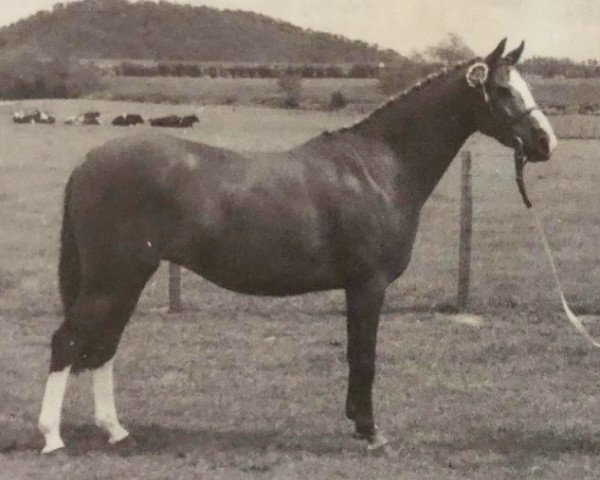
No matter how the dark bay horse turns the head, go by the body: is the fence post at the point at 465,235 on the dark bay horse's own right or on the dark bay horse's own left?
on the dark bay horse's own left

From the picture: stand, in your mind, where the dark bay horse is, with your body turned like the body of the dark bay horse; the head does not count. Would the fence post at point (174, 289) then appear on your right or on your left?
on your left

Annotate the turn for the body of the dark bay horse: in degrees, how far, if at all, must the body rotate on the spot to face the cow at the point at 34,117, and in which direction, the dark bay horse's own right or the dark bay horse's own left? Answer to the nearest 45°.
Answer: approximately 135° to the dark bay horse's own left

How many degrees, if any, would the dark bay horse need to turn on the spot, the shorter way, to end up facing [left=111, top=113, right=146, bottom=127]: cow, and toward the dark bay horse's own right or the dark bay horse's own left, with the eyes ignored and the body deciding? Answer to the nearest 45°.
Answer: approximately 135° to the dark bay horse's own left

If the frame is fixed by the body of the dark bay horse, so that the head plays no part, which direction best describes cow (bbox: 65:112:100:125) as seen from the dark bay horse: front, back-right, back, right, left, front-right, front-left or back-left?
back-left

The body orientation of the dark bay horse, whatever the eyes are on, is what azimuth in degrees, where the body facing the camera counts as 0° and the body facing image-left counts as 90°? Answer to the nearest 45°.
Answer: approximately 270°

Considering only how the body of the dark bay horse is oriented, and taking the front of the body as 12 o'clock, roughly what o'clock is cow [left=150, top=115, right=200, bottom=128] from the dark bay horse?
The cow is roughly at 8 o'clock from the dark bay horse.
